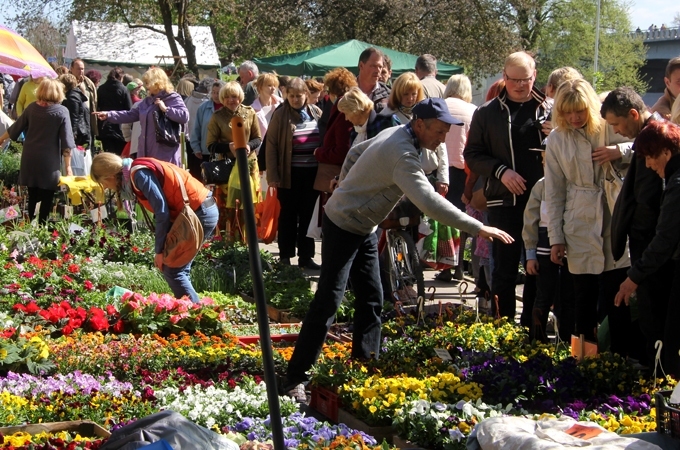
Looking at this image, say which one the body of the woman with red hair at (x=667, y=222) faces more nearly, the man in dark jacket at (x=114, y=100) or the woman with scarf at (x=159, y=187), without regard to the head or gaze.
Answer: the woman with scarf

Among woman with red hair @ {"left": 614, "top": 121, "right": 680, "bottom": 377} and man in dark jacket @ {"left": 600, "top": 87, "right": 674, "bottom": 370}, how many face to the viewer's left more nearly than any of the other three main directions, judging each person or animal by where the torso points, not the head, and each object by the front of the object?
2

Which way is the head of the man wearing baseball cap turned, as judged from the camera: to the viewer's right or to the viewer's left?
to the viewer's right

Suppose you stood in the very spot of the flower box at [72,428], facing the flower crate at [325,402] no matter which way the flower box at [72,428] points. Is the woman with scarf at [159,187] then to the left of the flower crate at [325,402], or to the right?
left

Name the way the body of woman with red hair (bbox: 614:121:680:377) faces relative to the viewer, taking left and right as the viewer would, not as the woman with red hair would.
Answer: facing to the left of the viewer

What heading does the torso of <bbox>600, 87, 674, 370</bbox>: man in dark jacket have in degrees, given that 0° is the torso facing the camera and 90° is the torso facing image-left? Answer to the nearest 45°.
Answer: approximately 90°

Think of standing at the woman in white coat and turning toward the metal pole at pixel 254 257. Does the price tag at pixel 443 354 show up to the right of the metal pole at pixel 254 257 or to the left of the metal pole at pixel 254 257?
right
